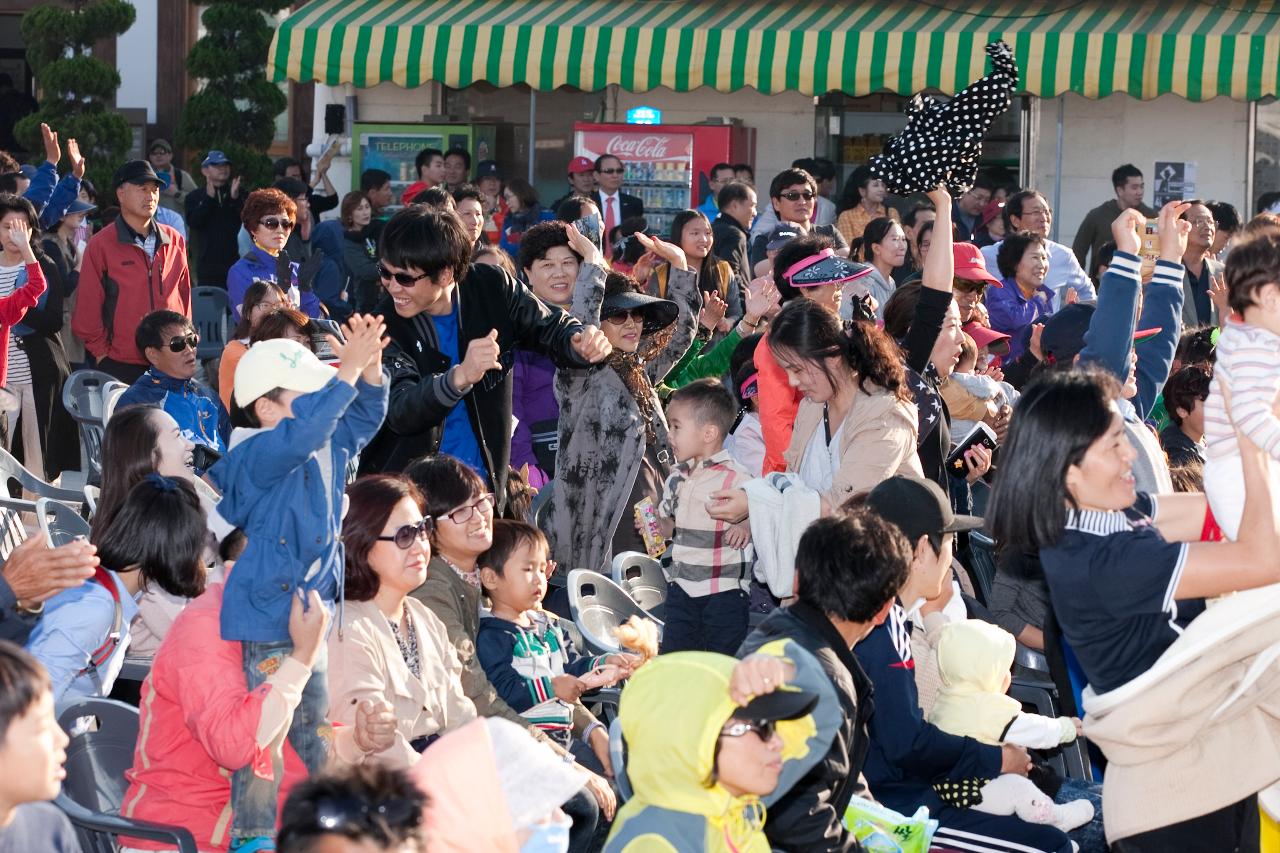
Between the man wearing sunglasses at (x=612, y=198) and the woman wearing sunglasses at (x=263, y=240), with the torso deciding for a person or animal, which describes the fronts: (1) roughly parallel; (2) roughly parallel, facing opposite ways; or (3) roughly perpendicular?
roughly parallel

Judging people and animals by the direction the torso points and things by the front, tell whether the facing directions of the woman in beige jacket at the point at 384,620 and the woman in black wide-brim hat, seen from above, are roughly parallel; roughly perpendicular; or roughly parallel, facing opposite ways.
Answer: roughly parallel

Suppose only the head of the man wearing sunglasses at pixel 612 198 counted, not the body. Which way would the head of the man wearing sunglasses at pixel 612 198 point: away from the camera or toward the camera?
toward the camera

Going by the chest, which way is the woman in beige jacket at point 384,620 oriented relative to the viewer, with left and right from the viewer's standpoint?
facing the viewer and to the right of the viewer

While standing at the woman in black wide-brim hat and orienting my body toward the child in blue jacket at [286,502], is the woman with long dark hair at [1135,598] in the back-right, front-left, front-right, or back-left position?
front-left

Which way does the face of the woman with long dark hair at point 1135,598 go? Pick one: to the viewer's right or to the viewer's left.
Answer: to the viewer's right

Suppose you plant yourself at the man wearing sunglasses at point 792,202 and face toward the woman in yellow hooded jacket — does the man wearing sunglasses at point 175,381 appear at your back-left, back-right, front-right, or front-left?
front-right
